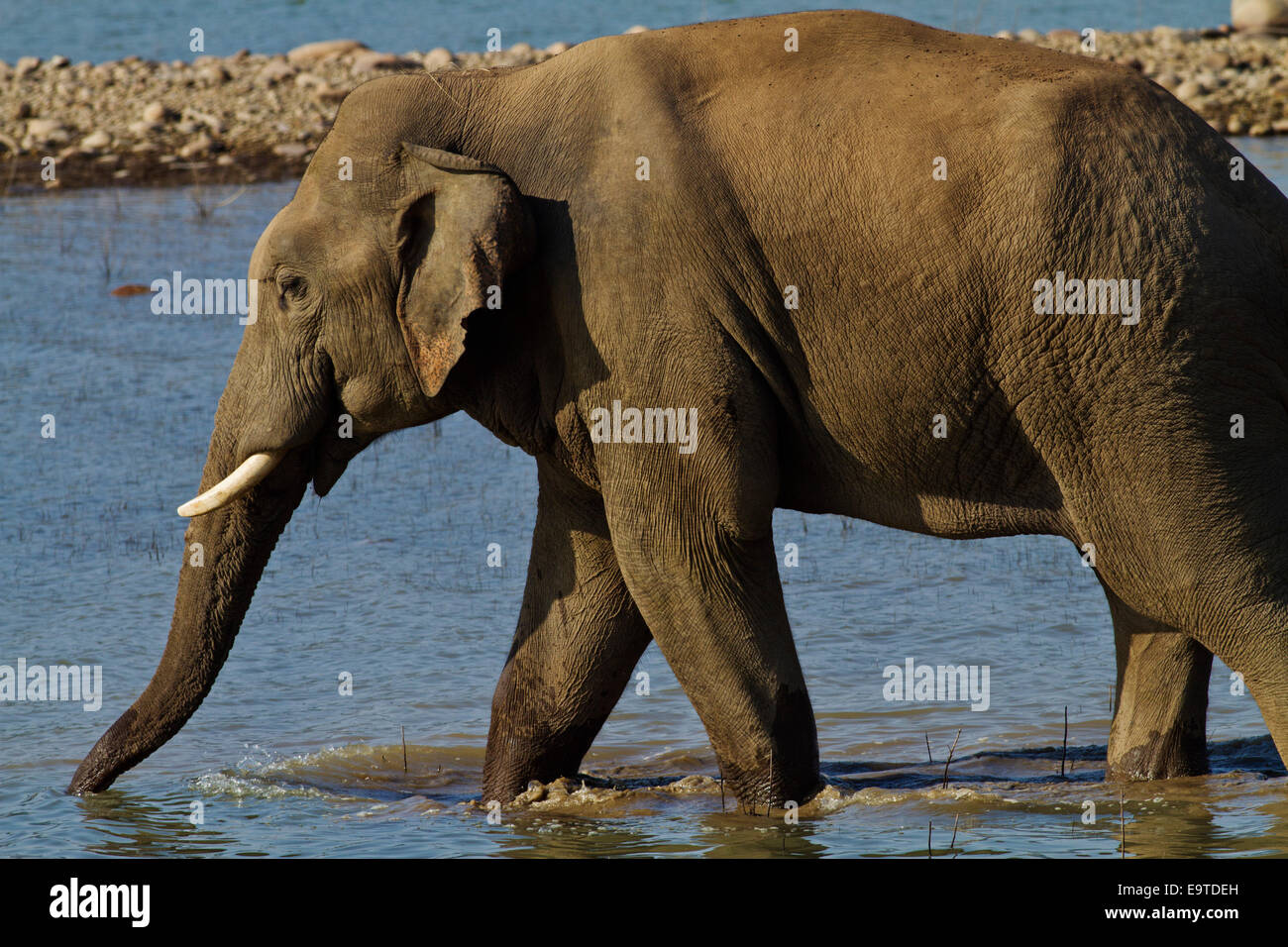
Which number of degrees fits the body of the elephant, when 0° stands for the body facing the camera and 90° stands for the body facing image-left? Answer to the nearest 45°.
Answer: approximately 90°

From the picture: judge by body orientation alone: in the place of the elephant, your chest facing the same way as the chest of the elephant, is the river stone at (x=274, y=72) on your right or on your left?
on your right

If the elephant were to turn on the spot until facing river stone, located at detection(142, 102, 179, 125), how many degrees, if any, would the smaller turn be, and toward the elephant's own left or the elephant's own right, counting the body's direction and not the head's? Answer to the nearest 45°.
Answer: approximately 90° to the elephant's own right

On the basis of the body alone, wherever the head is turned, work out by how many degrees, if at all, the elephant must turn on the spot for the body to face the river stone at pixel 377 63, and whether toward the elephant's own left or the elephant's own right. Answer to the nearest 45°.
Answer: approximately 90° to the elephant's own right

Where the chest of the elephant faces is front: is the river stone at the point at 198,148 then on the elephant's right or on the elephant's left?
on the elephant's right

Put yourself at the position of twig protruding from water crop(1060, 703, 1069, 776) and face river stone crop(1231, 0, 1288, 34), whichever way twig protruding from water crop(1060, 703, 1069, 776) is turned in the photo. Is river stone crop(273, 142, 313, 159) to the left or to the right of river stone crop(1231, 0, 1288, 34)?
left

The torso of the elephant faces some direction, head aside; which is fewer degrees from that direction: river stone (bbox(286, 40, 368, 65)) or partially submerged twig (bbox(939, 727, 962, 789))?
the river stone

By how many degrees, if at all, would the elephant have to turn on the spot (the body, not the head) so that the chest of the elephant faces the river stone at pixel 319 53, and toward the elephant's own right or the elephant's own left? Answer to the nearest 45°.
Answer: approximately 90° to the elephant's own right

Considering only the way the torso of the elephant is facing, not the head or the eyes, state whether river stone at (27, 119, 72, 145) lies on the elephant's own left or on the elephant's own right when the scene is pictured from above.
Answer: on the elephant's own right
